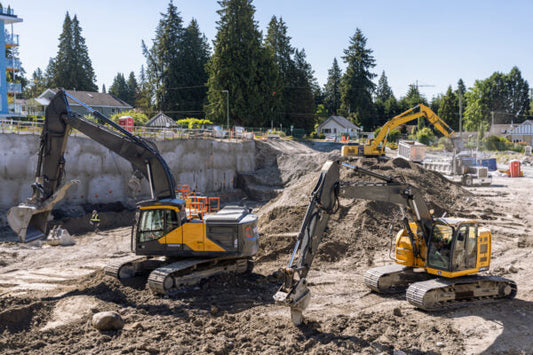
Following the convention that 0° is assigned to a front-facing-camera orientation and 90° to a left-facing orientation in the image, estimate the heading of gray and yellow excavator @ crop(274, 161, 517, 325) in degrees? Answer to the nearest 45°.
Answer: approximately 45°

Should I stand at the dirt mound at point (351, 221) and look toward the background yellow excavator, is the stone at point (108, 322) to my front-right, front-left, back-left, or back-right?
back-left

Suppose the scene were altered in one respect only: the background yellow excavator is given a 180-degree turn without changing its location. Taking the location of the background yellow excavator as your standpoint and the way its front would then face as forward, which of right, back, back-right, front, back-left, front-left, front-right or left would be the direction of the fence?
front

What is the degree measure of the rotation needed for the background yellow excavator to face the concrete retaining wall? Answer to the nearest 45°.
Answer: approximately 180°

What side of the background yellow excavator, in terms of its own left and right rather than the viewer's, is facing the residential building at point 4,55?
back

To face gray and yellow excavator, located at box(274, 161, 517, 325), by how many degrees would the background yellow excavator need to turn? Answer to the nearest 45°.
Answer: approximately 90° to its right

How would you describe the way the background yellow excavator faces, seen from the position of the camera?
facing to the right of the viewer

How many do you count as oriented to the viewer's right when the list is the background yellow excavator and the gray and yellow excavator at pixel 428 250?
1

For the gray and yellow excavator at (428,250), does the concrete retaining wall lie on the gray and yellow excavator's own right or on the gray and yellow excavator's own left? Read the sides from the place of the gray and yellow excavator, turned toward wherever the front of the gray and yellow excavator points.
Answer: on the gray and yellow excavator's own right

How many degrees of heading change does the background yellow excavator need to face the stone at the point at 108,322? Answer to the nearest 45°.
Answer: approximately 90° to its right

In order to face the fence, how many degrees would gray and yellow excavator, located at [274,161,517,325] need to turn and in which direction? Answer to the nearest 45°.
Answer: approximately 90° to its right
